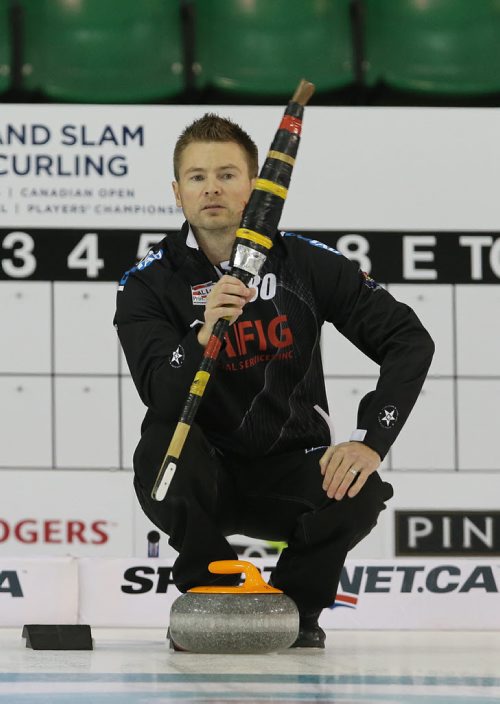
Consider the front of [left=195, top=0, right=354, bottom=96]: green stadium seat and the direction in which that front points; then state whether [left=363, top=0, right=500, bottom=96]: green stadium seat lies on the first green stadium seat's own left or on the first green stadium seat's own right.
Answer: on the first green stadium seat's own left

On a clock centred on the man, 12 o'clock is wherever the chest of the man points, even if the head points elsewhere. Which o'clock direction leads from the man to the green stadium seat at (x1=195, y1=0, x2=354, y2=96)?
The green stadium seat is roughly at 6 o'clock from the man.

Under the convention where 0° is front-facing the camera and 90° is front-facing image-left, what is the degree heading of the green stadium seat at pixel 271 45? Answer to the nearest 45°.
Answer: approximately 0°

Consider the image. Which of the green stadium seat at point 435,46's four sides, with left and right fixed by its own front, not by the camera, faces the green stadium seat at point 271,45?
right

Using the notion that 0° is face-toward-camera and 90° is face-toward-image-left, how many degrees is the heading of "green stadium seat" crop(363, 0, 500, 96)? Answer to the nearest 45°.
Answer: approximately 0°

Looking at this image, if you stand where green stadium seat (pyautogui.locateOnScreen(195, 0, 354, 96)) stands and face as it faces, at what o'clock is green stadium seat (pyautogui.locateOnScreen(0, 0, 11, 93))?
green stadium seat (pyautogui.locateOnScreen(0, 0, 11, 93)) is roughly at 3 o'clock from green stadium seat (pyautogui.locateOnScreen(195, 0, 354, 96)).
